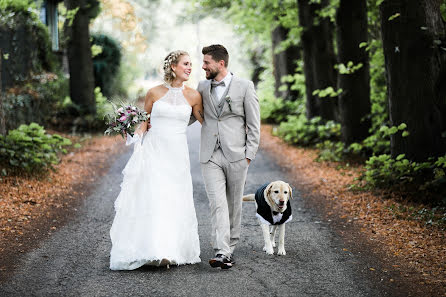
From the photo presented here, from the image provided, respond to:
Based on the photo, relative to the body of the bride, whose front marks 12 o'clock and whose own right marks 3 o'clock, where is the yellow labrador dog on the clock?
The yellow labrador dog is roughly at 9 o'clock from the bride.

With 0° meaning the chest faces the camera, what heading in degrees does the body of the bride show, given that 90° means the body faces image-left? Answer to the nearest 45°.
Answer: approximately 0°

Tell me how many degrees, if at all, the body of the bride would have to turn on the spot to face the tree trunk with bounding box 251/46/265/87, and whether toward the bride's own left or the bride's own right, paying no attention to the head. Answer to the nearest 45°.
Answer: approximately 180°

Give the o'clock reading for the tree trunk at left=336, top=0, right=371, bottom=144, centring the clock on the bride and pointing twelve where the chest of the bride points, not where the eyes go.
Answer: The tree trunk is roughly at 7 o'clock from the bride.

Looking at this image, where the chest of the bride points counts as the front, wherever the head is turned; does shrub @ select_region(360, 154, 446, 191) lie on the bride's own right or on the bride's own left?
on the bride's own left

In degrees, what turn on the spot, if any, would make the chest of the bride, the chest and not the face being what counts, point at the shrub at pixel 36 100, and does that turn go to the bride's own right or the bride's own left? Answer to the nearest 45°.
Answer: approximately 180°

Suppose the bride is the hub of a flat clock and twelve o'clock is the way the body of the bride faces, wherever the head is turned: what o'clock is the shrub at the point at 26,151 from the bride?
The shrub is roughly at 5 o'clock from the bride.

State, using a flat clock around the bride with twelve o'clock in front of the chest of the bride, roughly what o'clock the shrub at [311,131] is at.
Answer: The shrub is roughly at 7 o'clock from the bride.

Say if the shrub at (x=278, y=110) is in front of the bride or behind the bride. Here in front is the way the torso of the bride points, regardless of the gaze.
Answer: behind

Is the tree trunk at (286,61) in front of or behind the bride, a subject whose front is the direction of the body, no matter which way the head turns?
behind

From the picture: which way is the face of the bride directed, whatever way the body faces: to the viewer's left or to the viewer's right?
to the viewer's right
